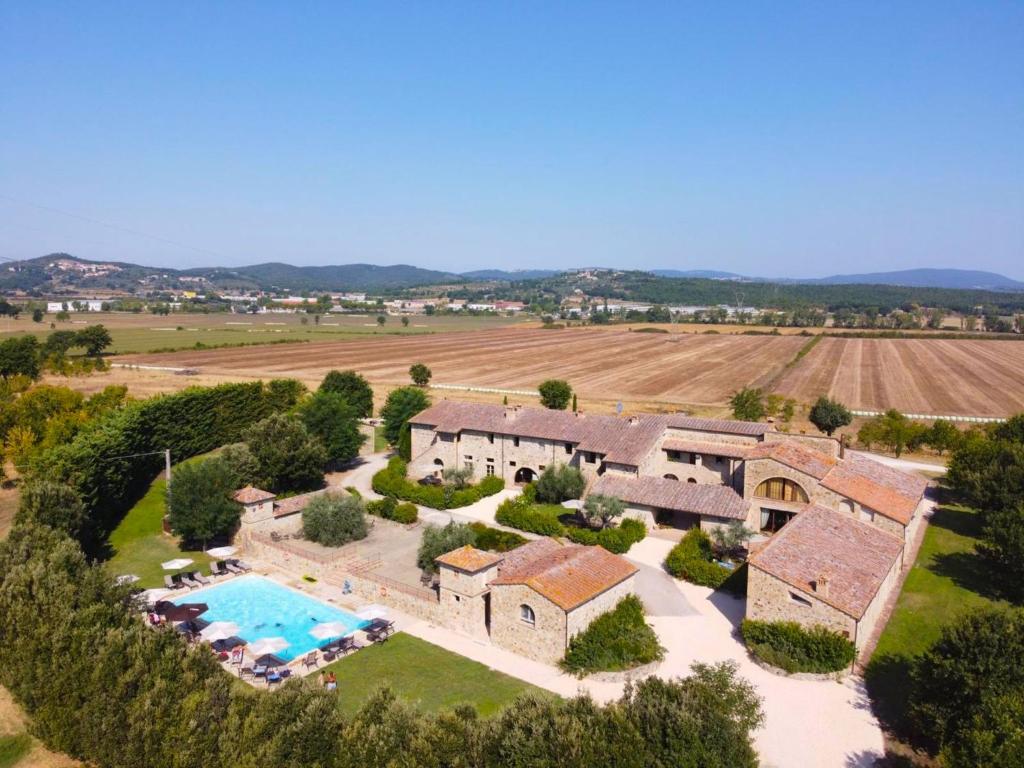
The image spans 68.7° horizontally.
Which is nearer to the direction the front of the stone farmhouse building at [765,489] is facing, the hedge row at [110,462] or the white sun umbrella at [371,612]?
the white sun umbrella

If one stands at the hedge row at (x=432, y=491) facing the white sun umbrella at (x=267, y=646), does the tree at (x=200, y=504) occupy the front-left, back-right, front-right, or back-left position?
front-right

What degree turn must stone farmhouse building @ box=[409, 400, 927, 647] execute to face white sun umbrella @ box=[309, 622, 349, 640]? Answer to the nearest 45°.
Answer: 0° — it already faces it

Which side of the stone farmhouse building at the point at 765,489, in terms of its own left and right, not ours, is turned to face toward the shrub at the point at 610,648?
front

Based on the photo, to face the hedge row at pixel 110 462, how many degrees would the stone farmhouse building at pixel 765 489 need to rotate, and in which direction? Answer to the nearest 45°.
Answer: approximately 45° to its right

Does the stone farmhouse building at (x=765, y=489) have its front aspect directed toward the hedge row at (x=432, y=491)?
no

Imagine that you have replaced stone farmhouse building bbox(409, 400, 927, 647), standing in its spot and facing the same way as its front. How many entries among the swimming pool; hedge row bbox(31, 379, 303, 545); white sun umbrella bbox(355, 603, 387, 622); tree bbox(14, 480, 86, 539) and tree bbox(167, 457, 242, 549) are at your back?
0

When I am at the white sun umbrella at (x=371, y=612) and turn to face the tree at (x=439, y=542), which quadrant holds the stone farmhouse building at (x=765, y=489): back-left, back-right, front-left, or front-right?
front-right

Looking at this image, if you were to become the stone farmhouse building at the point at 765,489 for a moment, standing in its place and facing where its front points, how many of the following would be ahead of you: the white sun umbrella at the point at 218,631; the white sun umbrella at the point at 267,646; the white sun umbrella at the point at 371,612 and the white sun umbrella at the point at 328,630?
4

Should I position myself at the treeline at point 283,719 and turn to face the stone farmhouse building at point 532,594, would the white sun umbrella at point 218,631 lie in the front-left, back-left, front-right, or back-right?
front-left

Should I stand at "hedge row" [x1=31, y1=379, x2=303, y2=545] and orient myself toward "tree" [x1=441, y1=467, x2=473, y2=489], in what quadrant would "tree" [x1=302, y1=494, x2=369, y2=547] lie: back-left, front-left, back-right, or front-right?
front-right

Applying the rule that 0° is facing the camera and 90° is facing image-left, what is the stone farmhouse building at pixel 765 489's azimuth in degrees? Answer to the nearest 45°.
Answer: approximately 45°

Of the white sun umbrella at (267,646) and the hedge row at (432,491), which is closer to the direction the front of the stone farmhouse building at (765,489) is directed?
the white sun umbrella

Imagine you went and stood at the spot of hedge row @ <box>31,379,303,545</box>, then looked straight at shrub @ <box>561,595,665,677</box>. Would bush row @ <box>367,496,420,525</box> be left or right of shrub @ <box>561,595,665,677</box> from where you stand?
left

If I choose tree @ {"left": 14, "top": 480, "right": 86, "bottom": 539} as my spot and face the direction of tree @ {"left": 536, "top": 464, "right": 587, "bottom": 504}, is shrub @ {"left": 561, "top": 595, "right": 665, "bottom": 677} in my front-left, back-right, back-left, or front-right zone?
front-right
